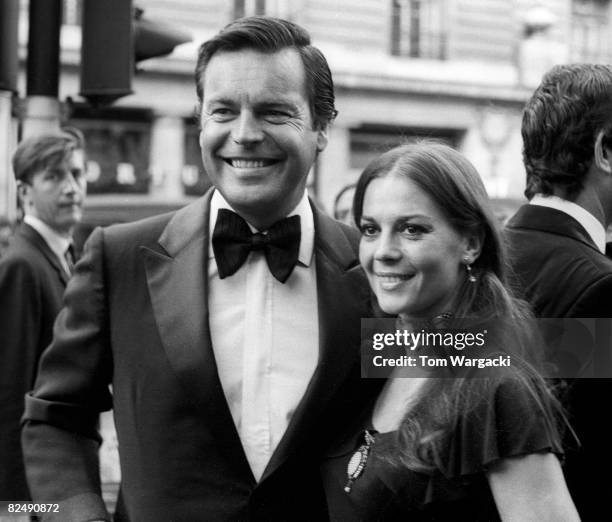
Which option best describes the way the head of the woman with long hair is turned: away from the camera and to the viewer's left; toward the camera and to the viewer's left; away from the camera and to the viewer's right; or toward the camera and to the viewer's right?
toward the camera and to the viewer's left

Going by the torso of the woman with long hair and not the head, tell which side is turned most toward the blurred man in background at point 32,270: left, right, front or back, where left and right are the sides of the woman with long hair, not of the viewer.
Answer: right

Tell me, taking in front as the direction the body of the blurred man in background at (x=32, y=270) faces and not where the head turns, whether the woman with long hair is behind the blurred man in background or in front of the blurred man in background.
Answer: in front

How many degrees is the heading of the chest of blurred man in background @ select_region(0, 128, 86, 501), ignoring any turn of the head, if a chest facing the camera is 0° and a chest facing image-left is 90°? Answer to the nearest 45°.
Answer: approximately 315°

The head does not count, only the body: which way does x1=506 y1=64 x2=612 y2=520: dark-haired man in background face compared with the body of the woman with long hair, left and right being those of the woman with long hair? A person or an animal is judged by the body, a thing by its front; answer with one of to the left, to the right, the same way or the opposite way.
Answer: the opposite way

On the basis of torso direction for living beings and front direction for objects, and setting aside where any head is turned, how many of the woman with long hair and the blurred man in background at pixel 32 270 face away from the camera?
0

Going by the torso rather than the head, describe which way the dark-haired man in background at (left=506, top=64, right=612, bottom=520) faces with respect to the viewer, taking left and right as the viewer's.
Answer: facing away from the viewer and to the right of the viewer

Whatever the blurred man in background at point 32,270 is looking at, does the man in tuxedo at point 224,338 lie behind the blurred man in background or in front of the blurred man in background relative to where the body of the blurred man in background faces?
in front

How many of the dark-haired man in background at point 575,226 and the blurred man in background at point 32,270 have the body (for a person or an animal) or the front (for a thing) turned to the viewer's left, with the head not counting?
0

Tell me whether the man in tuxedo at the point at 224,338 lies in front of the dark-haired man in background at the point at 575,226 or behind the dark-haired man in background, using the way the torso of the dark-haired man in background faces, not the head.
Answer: behind

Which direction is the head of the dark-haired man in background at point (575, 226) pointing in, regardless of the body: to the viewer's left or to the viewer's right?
to the viewer's right

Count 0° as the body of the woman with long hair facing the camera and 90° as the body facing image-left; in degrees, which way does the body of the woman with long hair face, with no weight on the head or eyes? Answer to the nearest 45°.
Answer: approximately 45°
